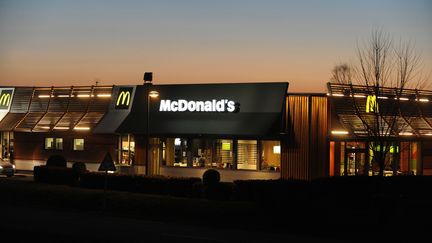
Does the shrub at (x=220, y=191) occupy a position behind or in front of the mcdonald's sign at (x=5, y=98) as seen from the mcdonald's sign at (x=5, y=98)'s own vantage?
in front

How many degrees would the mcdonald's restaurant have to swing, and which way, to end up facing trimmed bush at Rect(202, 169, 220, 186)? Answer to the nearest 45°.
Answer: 0° — it already faces it

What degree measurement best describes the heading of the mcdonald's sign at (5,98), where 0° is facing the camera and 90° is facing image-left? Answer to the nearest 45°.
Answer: approximately 0°

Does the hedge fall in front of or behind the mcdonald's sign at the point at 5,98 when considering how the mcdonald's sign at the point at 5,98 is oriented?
in front

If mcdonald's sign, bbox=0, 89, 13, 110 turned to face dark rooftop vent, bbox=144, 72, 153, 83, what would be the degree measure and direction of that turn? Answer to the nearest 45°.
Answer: approximately 45° to its left

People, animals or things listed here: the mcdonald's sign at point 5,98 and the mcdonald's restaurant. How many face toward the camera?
2

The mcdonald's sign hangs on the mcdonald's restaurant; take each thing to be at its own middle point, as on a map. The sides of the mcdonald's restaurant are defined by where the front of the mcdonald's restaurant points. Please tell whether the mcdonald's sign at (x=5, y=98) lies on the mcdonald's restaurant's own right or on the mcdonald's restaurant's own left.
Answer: on the mcdonald's restaurant's own right

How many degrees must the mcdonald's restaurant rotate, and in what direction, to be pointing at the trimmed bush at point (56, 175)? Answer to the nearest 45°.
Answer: approximately 45° to its right

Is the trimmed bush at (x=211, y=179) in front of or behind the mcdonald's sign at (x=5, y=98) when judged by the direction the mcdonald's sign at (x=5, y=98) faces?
in front

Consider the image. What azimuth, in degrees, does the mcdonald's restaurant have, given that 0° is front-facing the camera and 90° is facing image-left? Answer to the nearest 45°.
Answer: approximately 0°
